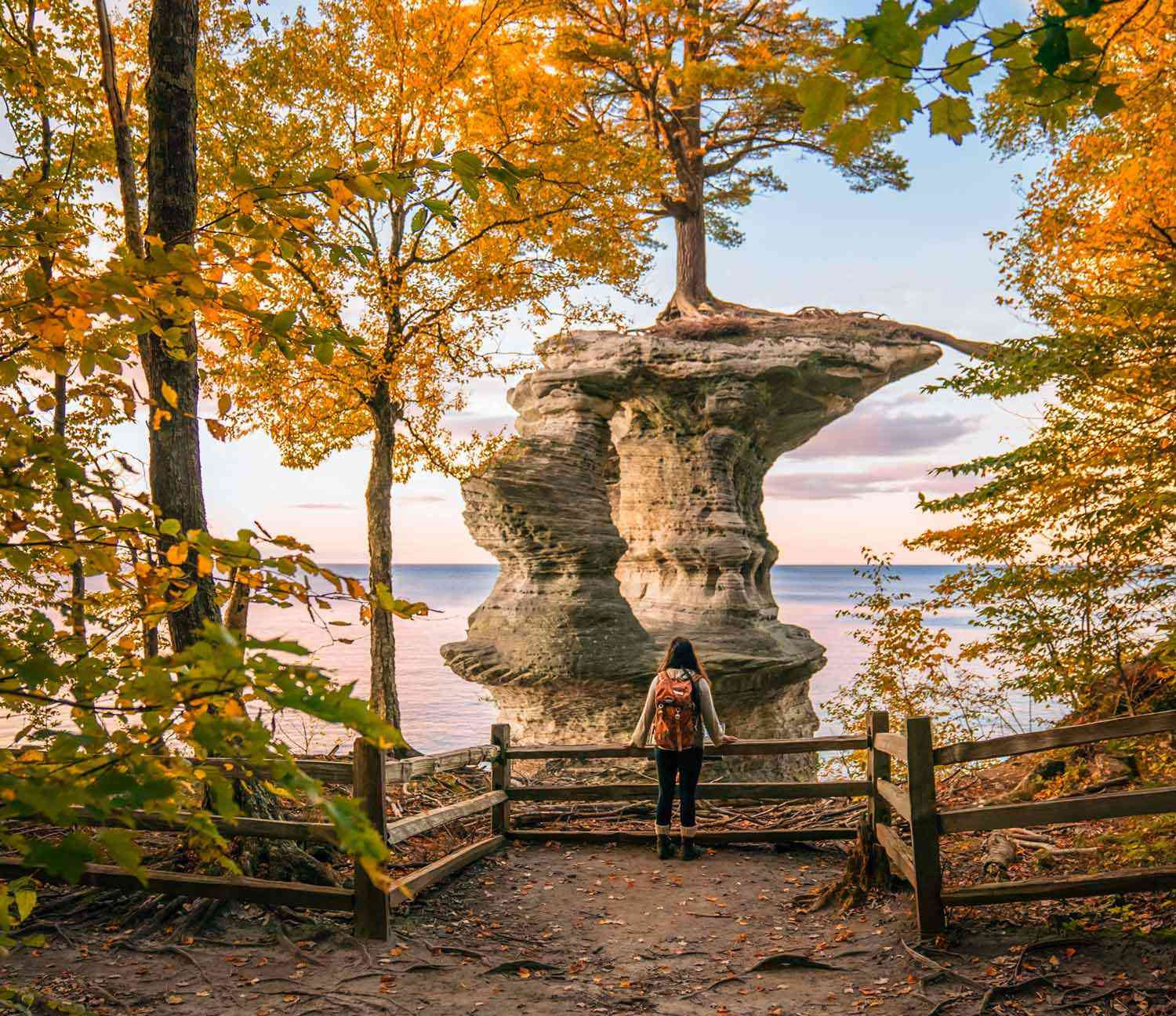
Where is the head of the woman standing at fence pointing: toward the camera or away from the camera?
away from the camera

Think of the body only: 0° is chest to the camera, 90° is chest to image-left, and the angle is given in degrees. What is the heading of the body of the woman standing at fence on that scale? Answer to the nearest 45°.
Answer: approximately 180°

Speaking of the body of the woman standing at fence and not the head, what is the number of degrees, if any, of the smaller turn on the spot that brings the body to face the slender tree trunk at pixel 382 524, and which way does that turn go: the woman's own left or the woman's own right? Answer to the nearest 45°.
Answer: approximately 45° to the woman's own left

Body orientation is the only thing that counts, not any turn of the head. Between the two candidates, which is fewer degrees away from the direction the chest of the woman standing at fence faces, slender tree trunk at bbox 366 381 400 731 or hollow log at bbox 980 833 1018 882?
the slender tree trunk

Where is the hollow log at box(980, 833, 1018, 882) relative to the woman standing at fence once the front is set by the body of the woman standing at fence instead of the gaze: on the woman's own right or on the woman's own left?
on the woman's own right

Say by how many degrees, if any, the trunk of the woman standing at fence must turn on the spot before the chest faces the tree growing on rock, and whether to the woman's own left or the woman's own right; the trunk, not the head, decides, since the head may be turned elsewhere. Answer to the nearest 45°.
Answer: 0° — they already face it

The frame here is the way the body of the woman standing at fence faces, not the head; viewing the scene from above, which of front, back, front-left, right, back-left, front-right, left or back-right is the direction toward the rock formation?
front
